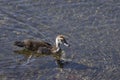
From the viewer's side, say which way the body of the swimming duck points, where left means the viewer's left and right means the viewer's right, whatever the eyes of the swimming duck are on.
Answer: facing to the right of the viewer
